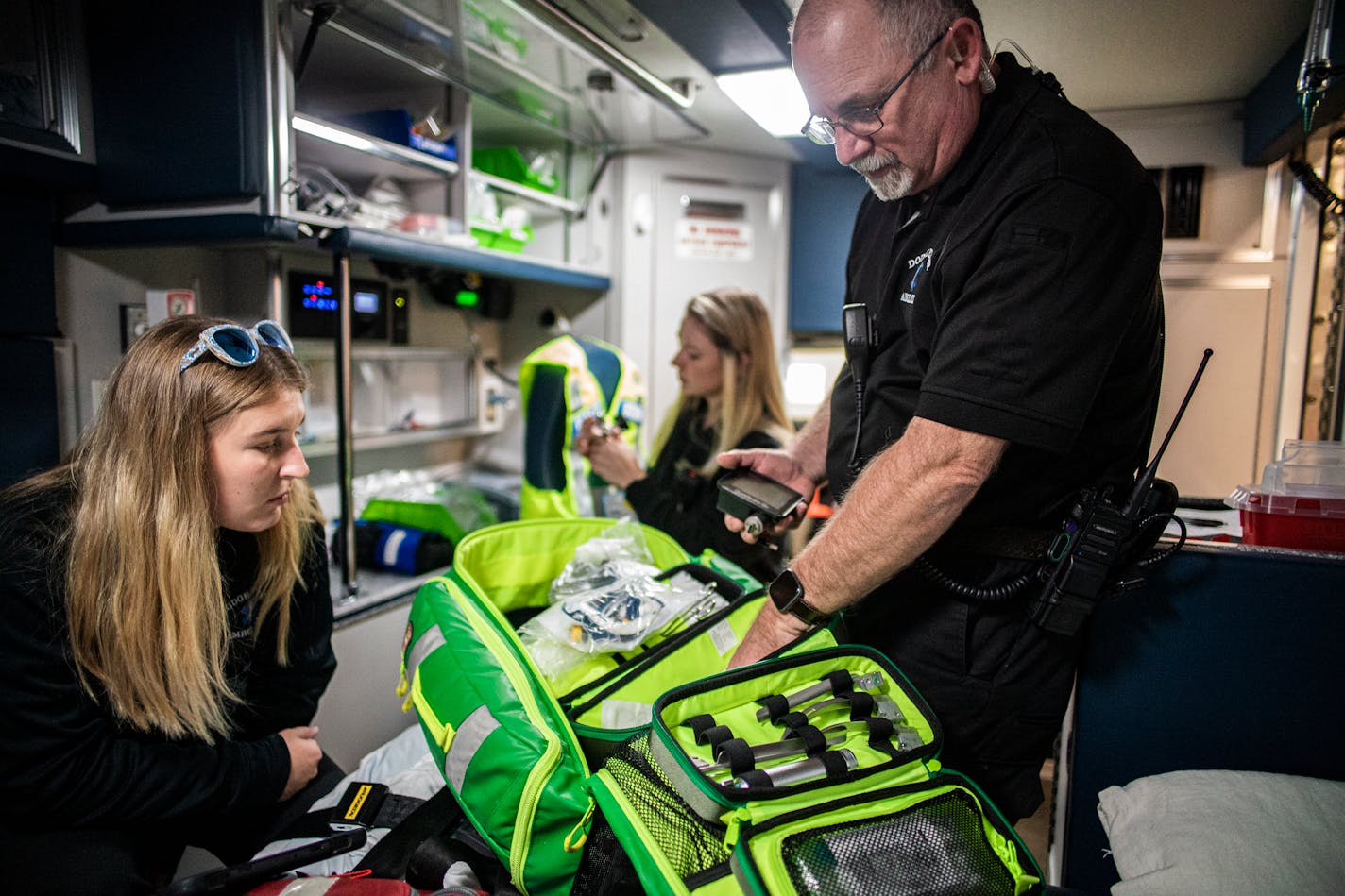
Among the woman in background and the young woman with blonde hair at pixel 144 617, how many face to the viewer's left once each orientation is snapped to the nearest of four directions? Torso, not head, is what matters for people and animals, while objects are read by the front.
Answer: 1

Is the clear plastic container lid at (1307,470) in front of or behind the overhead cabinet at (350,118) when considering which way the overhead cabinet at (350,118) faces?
in front

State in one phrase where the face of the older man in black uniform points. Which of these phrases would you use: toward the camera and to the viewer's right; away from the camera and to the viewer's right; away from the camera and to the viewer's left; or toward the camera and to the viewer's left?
toward the camera and to the viewer's left

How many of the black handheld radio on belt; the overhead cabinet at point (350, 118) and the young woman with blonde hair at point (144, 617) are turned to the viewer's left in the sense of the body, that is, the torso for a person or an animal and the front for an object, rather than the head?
0

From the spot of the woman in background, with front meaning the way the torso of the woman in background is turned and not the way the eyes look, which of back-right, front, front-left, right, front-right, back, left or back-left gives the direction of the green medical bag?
left

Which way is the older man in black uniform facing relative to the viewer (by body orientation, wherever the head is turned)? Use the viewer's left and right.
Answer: facing the viewer and to the left of the viewer

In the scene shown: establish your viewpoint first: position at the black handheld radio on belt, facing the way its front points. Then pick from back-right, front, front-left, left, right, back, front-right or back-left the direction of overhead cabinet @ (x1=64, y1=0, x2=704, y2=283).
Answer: back-right

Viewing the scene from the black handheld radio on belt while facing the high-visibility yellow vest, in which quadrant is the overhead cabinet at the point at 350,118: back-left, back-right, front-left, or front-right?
front-left

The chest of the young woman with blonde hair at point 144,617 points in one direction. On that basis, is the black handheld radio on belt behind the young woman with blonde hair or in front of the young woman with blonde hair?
in front

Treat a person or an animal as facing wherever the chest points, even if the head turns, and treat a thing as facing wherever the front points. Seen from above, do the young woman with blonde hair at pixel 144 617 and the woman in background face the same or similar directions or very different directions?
very different directions

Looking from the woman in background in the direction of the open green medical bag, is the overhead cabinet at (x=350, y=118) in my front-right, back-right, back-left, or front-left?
front-right

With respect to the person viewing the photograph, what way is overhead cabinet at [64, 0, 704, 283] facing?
facing the viewer and to the right of the viewer

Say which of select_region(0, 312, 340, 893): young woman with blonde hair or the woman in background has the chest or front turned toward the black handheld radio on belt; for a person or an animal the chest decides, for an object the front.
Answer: the young woman with blonde hair

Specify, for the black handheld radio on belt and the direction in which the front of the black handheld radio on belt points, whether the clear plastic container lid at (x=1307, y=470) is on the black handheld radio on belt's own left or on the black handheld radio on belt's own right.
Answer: on the black handheld radio on belt's own left

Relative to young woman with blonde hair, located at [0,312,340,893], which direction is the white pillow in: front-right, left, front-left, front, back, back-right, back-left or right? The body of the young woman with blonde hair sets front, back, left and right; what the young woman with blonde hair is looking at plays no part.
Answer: front

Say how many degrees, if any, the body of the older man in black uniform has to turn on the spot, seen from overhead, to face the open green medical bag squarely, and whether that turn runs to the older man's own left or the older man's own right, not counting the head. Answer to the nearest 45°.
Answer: approximately 45° to the older man's own right

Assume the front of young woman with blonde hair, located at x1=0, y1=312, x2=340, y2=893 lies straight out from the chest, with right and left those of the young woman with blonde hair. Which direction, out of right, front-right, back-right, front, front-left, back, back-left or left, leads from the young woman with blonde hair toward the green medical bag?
front
